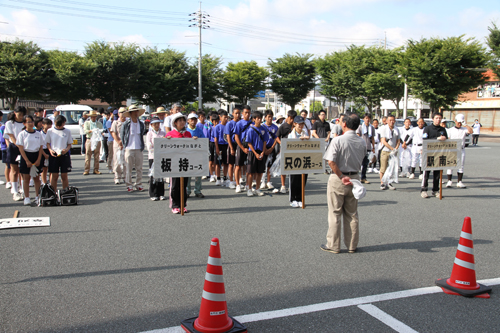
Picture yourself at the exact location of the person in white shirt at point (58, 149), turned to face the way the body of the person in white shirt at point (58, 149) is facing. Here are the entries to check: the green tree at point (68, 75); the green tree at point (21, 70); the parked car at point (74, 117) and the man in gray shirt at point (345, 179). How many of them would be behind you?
3

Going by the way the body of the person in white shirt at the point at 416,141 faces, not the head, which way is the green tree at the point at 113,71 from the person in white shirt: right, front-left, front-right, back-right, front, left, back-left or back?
back-right

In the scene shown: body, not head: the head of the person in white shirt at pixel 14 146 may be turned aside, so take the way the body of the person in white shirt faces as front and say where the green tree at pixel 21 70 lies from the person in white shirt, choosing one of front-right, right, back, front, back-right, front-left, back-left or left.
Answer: back-left

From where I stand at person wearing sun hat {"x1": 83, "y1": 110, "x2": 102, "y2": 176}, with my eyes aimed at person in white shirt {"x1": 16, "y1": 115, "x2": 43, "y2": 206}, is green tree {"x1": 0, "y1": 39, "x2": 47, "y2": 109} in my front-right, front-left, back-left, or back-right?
back-right

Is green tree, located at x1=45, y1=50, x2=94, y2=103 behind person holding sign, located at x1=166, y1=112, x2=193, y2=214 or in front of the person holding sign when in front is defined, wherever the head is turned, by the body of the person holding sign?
behind

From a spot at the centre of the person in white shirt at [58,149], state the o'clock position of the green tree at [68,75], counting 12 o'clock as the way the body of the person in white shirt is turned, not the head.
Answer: The green tree is roughly at 6 o'clock from the person in white shirt.

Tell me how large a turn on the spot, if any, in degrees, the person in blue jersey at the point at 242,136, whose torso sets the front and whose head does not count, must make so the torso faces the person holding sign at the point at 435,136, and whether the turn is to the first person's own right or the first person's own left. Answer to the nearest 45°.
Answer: approximately 45° to the first person's own left

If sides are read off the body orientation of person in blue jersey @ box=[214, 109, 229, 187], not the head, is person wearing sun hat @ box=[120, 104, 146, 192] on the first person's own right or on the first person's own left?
on the first person's own right

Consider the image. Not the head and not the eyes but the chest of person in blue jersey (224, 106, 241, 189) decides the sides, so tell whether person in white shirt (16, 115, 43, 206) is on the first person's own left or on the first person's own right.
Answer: on the first person's own right

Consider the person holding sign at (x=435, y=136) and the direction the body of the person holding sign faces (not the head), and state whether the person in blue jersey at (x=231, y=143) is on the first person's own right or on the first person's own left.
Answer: on the first person's own right
